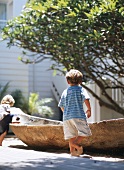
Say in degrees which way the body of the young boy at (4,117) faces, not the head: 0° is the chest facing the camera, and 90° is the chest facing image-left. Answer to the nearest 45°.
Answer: approximately 225°

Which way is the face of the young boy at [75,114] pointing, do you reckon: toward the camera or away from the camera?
away from the camera

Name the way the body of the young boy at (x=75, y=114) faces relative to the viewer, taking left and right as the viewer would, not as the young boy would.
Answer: facing away from the viewer

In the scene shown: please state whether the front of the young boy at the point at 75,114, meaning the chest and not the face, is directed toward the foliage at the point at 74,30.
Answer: yes

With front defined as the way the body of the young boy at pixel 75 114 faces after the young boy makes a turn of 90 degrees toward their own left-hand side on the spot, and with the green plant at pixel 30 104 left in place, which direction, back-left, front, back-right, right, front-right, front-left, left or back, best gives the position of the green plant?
right

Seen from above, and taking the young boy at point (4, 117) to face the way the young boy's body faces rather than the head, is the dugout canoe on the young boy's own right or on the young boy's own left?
on the young boy's own right

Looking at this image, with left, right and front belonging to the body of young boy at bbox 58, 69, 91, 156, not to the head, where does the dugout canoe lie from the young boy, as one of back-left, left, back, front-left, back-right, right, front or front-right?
front

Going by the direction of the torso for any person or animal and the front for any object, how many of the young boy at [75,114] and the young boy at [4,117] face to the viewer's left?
0
